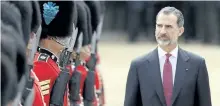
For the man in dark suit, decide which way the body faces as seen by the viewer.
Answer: toward the camera

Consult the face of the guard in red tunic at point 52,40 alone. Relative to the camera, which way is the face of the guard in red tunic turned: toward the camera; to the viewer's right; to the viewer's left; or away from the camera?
to the viewer's right

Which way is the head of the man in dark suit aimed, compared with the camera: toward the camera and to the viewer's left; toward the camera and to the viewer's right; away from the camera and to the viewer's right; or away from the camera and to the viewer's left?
toward the camera and to the viewer's left
